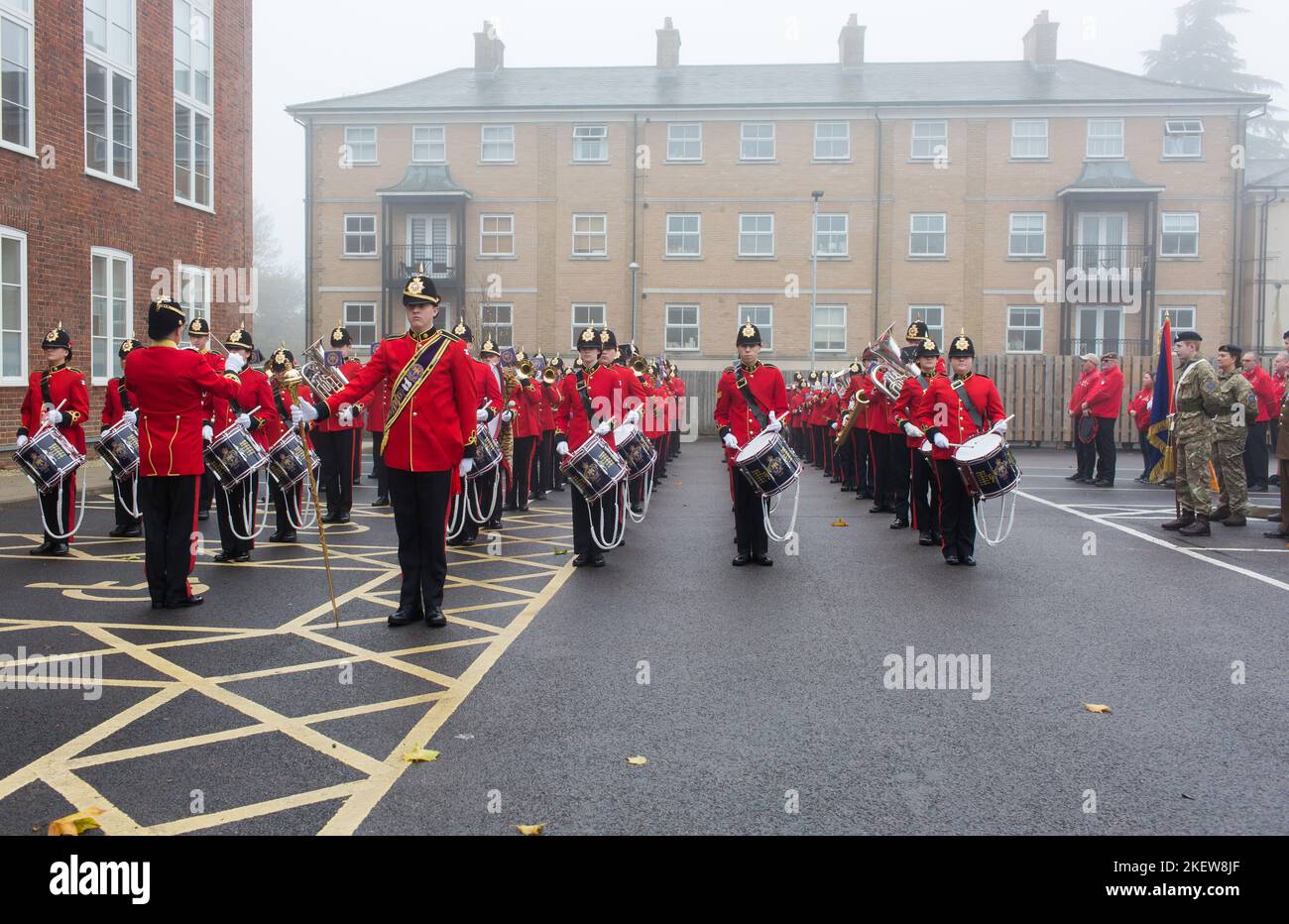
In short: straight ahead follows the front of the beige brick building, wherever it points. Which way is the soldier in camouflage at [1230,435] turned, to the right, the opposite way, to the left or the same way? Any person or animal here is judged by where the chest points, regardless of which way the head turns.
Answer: to the right

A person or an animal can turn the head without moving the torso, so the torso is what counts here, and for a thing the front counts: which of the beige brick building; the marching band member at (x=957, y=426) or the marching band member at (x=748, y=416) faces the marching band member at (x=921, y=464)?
the beige brick building

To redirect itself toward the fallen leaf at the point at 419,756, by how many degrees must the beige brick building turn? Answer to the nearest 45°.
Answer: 0° — it already faces it

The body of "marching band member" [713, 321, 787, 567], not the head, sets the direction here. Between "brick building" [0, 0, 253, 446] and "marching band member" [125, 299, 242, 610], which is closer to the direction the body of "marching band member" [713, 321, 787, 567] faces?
the marching band member

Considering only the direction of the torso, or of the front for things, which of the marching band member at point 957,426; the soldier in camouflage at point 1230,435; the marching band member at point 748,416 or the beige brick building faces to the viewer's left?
the soldier in camouflage

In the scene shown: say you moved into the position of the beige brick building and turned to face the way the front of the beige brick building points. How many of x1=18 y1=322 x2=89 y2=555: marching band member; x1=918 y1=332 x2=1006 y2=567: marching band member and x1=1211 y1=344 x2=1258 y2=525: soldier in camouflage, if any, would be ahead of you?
3

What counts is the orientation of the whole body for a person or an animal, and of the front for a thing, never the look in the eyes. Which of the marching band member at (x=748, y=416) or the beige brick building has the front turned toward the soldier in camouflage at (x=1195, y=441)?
the beige brick building

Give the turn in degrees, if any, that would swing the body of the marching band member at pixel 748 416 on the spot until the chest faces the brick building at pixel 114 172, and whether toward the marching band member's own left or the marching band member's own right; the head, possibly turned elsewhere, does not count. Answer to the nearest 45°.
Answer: approximately 135° to the marching band member's own right

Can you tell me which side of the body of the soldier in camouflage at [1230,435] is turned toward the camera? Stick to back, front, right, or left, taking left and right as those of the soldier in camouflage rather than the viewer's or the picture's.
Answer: left
